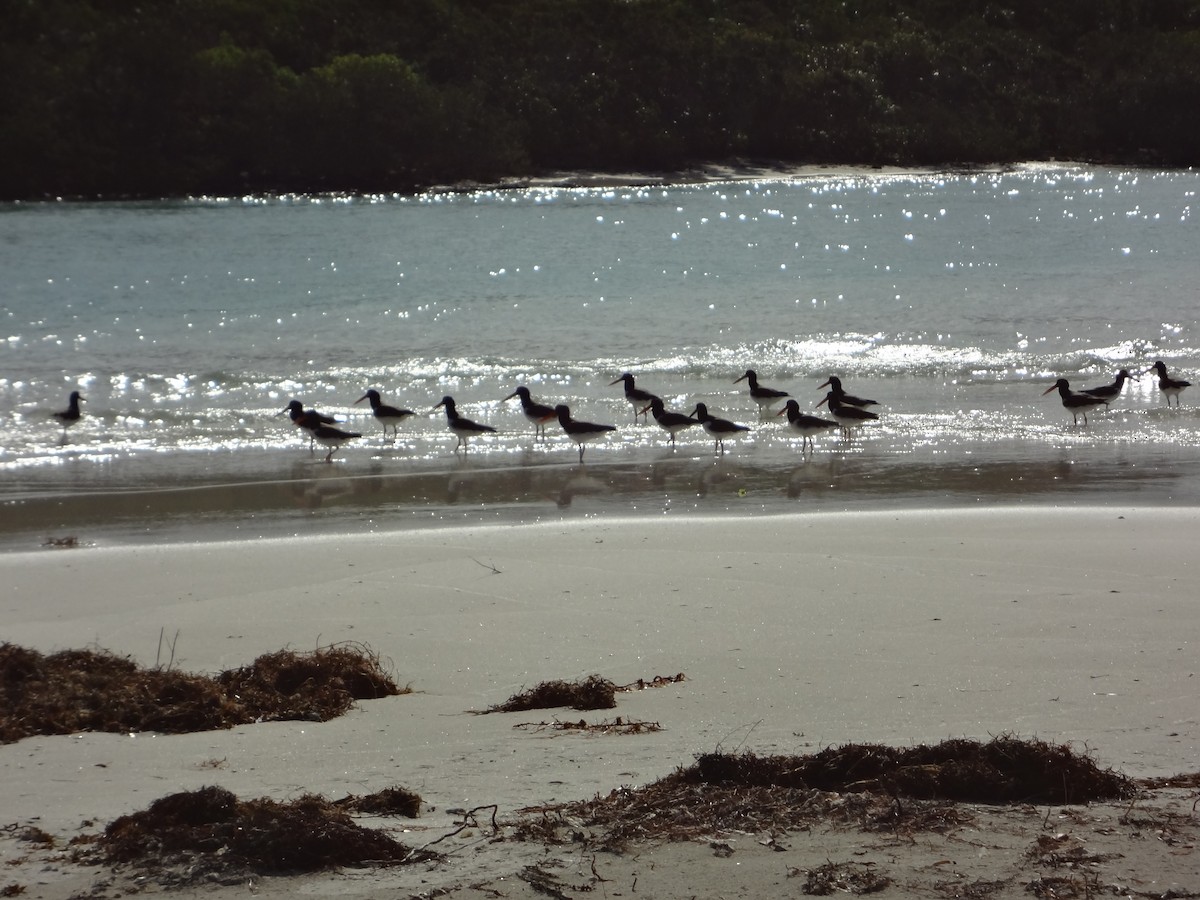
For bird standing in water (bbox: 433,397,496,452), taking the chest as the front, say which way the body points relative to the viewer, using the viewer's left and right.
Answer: facing to the left of the viewer

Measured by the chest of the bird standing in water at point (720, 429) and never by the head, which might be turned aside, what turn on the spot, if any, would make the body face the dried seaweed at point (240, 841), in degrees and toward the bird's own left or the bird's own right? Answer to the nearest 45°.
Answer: approximately 90° to the bird's own left

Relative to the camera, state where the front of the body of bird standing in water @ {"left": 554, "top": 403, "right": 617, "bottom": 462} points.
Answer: to the viewer's left

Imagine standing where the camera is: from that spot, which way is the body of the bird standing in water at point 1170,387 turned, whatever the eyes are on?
to the viewer's left

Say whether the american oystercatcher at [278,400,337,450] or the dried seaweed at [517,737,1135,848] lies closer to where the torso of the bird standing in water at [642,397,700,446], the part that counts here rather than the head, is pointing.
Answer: the american oystercatcher

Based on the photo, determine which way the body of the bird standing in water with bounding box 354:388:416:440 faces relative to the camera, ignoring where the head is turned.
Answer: to the viewer's left

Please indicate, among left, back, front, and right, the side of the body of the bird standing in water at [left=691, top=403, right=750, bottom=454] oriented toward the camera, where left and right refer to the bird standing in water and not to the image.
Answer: left

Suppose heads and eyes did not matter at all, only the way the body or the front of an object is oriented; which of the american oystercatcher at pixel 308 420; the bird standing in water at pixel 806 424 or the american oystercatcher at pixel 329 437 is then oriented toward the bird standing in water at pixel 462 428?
the bird standing in water at pixel 806 424

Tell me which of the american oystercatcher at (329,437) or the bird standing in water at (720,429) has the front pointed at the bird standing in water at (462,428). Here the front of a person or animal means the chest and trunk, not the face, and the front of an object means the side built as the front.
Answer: the bird standing in water at (720,429)

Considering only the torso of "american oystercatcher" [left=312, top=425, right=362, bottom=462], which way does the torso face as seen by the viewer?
to the viewer's left

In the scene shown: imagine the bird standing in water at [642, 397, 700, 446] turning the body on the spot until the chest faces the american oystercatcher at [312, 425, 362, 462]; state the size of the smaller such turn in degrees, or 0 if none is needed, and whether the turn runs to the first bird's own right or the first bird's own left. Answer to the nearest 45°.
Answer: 0° — it already faces it

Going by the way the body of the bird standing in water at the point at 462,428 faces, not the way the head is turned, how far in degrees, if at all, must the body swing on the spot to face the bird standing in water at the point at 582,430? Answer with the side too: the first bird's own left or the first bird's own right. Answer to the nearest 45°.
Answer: approximately 135° to the first bird's own left
